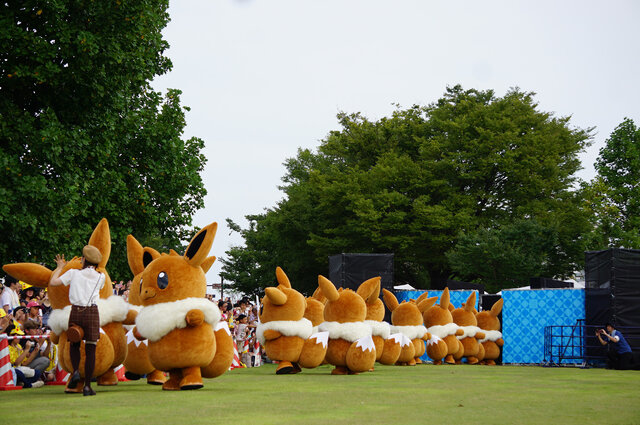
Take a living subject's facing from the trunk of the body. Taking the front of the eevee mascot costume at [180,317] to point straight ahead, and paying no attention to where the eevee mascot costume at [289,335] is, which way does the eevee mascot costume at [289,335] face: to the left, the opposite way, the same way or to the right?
to the right

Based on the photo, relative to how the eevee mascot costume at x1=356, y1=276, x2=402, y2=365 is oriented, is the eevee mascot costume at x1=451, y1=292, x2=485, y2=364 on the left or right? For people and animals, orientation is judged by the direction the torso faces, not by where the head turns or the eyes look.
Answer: on its right

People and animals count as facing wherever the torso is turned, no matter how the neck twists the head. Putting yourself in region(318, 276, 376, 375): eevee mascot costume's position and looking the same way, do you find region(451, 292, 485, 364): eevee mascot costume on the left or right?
on its right

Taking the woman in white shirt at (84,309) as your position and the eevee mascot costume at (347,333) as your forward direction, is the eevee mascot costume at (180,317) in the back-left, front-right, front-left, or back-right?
front-right

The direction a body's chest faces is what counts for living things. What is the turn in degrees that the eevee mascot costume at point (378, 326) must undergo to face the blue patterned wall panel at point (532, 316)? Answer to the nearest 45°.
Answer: approximately 90° to its right

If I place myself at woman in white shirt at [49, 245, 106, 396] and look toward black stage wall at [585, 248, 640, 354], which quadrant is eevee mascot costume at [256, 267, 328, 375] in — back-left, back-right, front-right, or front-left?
front-left

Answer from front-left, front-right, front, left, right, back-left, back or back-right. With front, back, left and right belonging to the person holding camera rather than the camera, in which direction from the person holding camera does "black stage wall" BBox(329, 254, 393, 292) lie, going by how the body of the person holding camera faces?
front

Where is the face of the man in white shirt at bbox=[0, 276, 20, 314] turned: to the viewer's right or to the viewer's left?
to the viewer's right

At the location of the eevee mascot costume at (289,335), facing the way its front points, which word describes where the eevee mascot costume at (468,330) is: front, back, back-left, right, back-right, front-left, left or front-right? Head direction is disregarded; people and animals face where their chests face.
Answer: right

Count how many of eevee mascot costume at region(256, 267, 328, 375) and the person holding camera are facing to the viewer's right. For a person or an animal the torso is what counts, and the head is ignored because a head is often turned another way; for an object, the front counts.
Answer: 0

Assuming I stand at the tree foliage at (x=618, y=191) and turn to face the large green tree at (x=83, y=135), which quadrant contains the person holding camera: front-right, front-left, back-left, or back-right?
front-left

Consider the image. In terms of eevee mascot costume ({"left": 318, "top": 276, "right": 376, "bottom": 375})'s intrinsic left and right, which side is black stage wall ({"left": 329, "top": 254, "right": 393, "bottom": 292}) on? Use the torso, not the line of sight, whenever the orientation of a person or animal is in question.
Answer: on its right

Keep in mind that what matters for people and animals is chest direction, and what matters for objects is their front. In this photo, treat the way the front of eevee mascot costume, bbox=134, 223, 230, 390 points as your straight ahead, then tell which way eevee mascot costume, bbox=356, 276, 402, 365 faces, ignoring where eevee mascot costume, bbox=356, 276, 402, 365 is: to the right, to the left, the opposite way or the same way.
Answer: to the right

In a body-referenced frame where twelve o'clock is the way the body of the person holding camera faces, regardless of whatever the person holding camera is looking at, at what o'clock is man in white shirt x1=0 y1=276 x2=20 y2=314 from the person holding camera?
The man in white shirt is roughly at 11 o'clock from the person holding camera.

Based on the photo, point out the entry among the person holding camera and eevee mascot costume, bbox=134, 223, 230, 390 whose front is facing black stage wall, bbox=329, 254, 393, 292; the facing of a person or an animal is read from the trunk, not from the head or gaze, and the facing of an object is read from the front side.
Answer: the person holding camera

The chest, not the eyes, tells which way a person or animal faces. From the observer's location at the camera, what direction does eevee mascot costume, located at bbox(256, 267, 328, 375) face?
facing away from the viewer and to the left of the viewer

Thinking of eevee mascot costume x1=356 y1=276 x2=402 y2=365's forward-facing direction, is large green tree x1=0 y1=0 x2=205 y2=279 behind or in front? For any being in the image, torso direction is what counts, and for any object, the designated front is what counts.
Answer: in front
